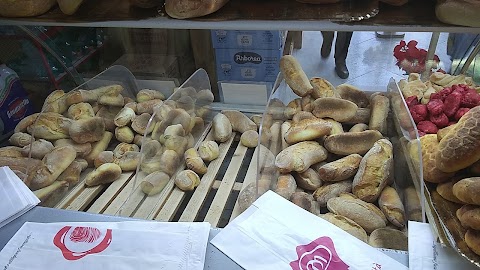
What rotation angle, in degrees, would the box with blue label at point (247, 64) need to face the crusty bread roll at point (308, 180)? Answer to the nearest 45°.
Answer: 0° — it already faces it

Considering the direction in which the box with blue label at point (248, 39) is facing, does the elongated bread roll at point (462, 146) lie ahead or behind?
ahead

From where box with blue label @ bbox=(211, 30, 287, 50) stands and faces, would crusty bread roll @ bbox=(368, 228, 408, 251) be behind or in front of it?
in front

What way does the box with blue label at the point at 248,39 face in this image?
toward the camera

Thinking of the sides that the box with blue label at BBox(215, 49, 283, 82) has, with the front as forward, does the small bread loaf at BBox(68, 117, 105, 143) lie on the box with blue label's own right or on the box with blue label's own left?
on the box with blue label's own right

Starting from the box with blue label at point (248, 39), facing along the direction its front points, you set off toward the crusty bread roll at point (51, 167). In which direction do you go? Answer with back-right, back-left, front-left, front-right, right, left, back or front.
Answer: front-right

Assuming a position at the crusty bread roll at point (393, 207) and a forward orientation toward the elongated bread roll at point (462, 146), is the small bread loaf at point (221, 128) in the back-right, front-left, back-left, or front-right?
back-left

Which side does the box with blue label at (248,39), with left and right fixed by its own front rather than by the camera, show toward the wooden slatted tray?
front

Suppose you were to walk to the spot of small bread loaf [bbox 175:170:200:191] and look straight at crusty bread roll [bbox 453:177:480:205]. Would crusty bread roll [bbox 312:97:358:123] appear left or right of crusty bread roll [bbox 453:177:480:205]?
left

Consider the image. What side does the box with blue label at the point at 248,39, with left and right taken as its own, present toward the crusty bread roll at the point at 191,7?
front

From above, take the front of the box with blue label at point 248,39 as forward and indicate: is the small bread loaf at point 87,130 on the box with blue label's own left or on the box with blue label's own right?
on the box with blue label's own right

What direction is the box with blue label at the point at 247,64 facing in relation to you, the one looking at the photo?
facing the viewer

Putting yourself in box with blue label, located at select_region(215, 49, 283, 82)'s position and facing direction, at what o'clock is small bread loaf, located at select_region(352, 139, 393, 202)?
The small bread loaf is roughly at 11 o'clock from the box with blue label.
